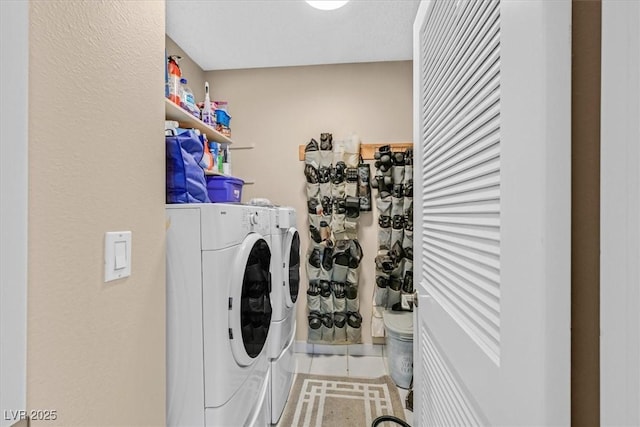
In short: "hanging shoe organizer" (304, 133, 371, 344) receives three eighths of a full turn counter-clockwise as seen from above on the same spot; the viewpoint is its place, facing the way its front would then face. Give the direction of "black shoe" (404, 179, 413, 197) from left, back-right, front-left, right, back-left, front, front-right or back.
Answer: front-right

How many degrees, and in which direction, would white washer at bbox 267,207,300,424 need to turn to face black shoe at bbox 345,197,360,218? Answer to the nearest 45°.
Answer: approximately 45° to its left

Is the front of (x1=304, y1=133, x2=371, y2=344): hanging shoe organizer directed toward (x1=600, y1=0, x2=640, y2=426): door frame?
yes

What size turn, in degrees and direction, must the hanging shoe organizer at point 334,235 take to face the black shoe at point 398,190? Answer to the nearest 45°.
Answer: approximately 90° to its left

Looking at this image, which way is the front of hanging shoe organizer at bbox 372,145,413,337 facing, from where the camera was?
facing the viewer

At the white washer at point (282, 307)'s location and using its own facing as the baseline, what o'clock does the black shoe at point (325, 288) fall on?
The black shoe is roughly at 10 o'clock from the white washer.

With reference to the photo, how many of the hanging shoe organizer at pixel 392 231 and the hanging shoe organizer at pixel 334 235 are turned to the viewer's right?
0

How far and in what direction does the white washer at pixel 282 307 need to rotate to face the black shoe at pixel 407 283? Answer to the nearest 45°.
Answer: approximately 45° to its left

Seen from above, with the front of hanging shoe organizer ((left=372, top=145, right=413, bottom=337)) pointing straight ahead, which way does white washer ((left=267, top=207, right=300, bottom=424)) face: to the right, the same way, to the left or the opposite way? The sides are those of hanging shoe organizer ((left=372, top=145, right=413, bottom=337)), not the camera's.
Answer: to the left

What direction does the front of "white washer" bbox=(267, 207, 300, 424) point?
to the viewer's right
